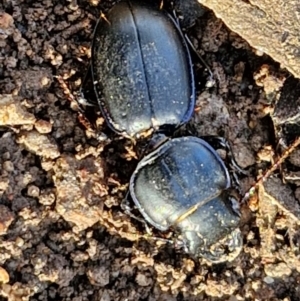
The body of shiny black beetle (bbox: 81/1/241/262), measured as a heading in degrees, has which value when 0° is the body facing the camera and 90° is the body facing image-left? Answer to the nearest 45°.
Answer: approximately 0°
